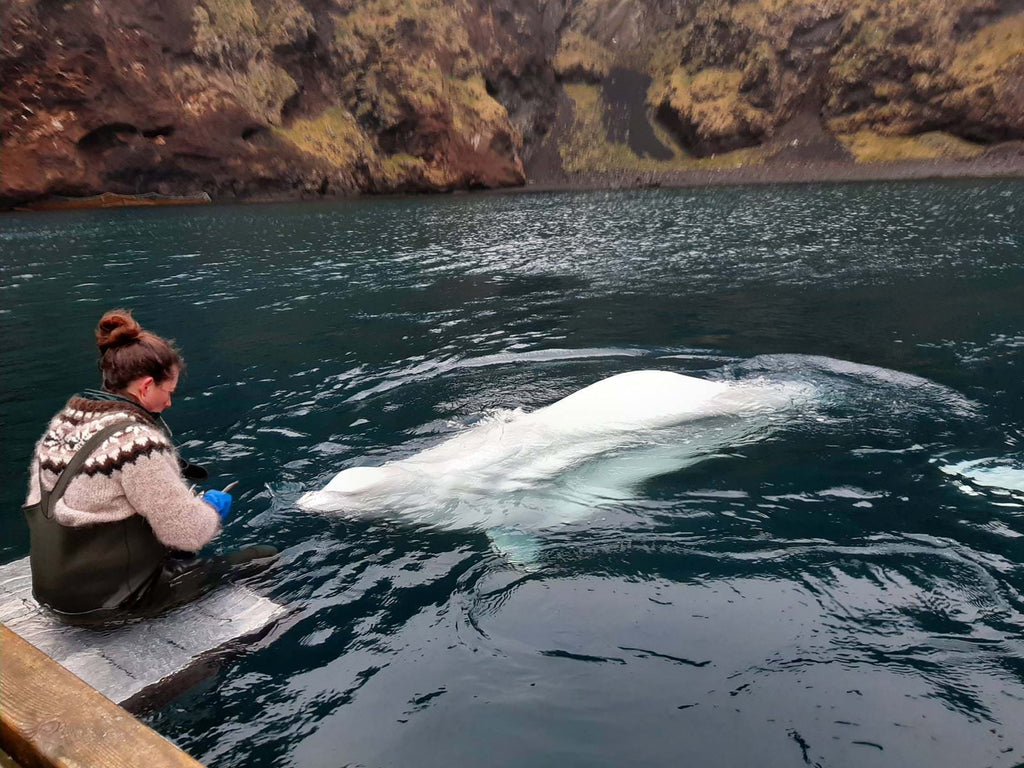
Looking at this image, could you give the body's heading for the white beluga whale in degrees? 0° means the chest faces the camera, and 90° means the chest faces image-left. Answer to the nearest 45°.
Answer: approximately 45°

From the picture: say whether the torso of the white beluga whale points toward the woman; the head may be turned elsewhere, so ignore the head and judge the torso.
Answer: yes

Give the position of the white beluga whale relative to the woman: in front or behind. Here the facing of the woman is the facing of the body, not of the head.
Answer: in front

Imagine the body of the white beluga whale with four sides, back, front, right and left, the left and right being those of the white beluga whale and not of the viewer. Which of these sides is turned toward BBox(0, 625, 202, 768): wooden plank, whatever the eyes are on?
front

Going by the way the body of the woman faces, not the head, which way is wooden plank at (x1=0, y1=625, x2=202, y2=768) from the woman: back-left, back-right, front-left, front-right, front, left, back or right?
back-right

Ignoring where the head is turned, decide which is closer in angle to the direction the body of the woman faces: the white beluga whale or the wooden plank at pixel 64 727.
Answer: the white beluga whale

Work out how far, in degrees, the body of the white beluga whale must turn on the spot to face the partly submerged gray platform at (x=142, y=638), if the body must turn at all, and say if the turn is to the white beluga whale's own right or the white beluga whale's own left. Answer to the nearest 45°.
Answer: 0° — it already faces it

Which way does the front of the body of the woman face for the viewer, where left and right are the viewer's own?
facing away from the viewer and to the right of the viewer
